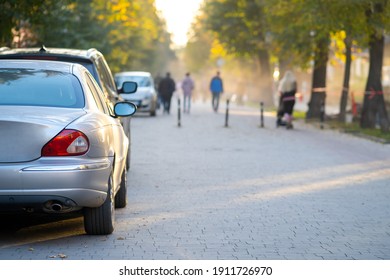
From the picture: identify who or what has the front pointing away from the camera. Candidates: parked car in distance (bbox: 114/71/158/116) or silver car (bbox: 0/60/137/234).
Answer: the silver car

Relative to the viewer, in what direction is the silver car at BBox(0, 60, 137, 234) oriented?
away from the camera

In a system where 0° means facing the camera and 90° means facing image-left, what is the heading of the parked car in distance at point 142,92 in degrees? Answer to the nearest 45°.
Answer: approximately 0°

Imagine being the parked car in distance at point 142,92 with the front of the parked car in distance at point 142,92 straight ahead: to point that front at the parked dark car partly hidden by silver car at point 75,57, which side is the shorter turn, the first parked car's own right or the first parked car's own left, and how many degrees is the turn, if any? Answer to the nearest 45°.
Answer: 0° — it already faces it

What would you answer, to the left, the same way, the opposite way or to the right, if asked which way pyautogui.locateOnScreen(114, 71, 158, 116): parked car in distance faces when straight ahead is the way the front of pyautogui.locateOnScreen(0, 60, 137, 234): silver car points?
the opposite way

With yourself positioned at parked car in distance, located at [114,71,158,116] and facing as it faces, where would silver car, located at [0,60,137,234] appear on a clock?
The silver car is roughly at 12 o'clock from the parked car in distance.

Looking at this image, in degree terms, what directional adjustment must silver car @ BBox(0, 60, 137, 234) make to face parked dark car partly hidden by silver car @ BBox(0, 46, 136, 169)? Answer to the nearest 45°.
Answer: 0° — it already faces it
